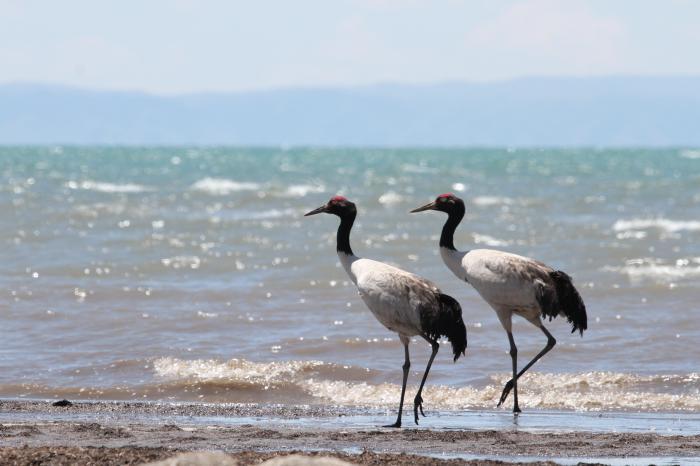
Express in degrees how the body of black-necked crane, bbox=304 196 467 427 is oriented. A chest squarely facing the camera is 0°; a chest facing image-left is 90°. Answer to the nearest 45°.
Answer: approximately 90°

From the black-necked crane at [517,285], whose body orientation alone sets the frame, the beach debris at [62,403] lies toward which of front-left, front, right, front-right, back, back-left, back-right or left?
front

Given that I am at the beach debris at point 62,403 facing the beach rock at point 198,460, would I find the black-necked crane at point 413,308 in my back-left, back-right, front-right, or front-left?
front-left

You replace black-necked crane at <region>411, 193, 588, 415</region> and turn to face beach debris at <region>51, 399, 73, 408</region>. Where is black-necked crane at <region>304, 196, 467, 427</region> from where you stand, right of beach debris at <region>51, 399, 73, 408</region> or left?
left

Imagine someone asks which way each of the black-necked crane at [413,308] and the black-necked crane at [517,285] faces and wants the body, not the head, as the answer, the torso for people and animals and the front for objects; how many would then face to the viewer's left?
2

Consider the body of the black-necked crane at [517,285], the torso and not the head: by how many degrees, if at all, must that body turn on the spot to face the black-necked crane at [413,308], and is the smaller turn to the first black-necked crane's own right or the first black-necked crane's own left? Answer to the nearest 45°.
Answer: approximately 45° to the first black-necked crane's own left

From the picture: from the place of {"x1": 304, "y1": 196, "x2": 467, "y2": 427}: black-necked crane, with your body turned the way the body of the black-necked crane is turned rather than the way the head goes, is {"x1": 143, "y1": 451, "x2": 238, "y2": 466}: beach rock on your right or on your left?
on your left

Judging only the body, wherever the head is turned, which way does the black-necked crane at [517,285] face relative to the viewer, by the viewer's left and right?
facing to the left of the viewer

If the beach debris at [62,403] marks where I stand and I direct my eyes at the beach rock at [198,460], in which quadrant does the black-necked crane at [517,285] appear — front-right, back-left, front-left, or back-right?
front-left

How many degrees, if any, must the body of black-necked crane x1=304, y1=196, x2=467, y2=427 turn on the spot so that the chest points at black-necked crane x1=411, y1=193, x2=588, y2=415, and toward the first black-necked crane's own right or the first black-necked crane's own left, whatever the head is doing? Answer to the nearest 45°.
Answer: approximately 135° to the first black-necked crane's own right

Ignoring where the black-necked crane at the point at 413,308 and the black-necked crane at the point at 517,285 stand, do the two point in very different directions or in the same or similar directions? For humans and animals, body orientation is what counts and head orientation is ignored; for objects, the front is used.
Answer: same or similar directions

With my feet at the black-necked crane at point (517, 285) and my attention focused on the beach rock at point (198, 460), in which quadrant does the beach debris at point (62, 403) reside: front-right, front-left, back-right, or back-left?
front-right

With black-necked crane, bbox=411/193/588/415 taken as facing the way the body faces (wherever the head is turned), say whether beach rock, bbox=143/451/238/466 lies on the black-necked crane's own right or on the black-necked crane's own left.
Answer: on the black-necked crane's own left
